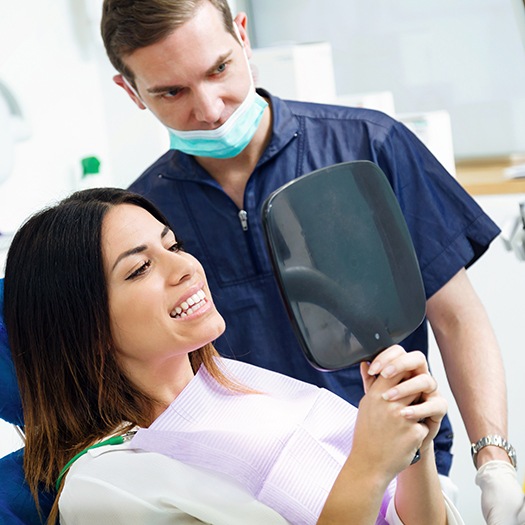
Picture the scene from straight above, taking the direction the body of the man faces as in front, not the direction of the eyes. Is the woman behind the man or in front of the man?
in front

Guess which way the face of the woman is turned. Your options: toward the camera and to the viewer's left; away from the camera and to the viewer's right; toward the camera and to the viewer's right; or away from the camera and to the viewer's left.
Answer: toward the camera and to the viewer's right

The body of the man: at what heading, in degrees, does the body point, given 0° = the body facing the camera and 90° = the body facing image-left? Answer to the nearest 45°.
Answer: approximately 0°

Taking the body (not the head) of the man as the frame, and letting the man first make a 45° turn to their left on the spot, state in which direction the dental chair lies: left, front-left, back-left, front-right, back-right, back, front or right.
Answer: right

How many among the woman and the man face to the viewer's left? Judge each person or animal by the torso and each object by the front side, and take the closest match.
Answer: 0

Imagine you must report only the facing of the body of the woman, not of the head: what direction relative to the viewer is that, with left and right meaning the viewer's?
facing the viewer and to the right of the viewer
